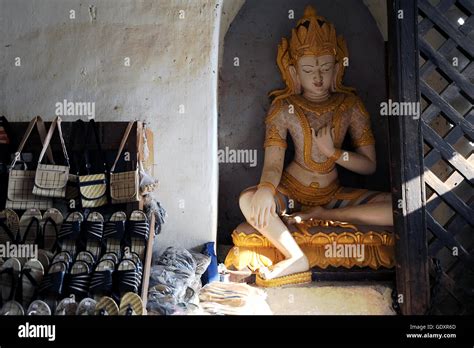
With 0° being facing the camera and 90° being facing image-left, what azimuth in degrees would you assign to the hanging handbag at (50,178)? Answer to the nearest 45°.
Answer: approximately 0°

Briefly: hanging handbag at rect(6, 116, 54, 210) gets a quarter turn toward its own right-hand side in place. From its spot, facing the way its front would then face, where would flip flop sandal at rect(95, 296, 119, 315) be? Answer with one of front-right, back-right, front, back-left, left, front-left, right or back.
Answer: back-left

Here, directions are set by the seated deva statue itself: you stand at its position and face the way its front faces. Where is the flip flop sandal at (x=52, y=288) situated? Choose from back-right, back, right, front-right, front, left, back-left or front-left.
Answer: front-right
